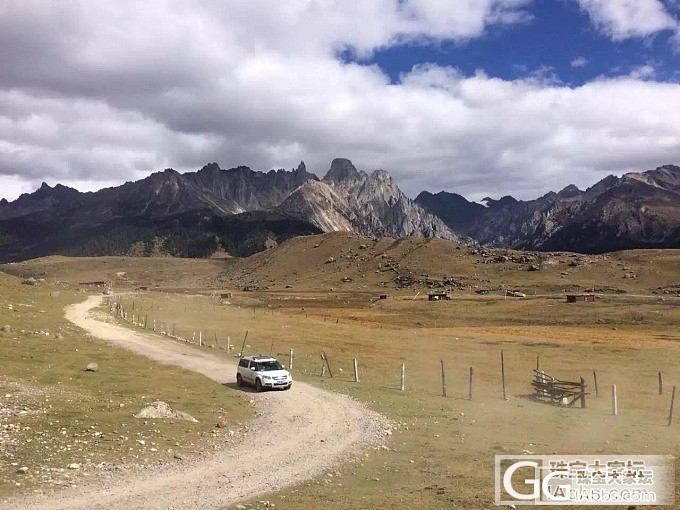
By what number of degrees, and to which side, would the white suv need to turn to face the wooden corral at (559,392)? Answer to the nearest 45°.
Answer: approximately 45° to its left

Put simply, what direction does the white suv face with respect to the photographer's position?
facing the viewer and to the right of the viewer

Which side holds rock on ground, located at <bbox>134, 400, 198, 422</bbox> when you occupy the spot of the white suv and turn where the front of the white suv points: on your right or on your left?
on your right

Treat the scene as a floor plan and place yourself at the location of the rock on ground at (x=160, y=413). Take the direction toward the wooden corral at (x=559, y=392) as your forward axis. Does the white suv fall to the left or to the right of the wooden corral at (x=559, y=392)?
left
